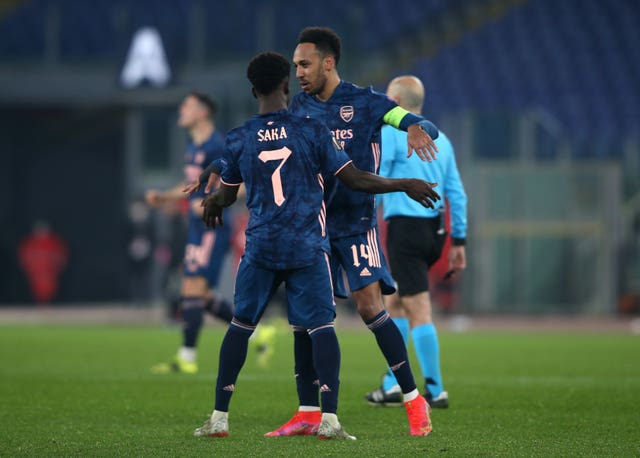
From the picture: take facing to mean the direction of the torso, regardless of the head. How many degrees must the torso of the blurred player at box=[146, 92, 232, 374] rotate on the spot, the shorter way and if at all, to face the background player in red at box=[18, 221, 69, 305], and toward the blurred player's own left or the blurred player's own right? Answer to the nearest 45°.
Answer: approximately 90° to the blurred player's own right
